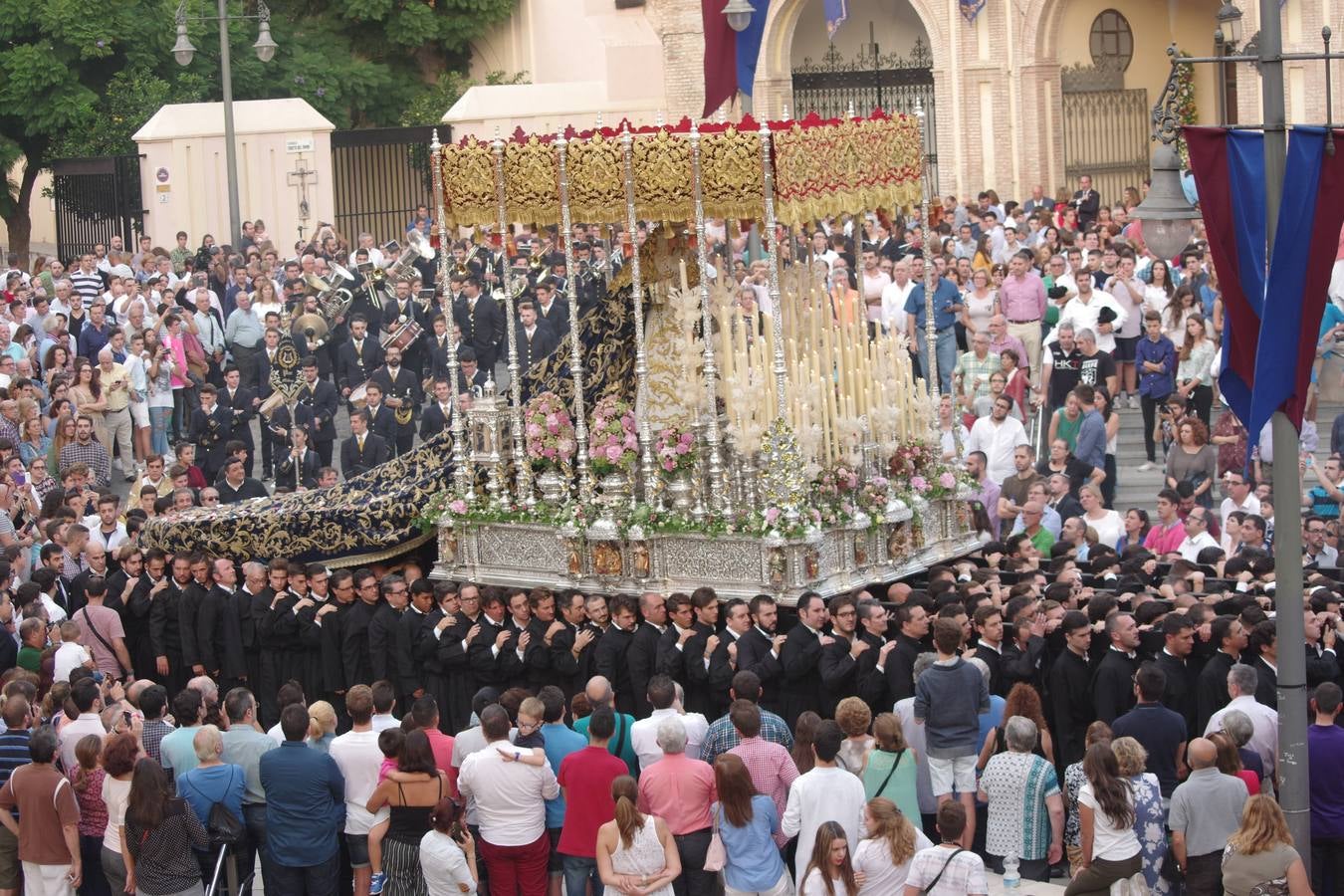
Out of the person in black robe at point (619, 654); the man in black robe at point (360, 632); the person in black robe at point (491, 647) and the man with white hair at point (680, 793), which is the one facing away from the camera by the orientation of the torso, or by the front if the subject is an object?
the man with white hair

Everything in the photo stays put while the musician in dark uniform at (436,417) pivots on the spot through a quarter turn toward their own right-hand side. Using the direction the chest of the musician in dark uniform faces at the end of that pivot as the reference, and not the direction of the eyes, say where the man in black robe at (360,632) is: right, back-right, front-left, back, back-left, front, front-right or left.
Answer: front-left

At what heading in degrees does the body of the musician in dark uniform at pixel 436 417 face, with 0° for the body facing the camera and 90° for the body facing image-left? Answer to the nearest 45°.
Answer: approximately 315°

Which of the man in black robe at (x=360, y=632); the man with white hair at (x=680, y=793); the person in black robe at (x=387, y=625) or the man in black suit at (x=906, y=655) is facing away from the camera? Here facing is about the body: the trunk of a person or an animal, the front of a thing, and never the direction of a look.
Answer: the man with white hair

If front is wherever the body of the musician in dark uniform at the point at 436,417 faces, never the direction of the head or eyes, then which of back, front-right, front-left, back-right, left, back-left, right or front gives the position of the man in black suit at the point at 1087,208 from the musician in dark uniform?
left

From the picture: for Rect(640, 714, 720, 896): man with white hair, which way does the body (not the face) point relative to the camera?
away from the camera

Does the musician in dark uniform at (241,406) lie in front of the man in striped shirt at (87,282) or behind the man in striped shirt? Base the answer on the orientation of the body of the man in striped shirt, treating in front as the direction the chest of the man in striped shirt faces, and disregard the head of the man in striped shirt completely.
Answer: in front

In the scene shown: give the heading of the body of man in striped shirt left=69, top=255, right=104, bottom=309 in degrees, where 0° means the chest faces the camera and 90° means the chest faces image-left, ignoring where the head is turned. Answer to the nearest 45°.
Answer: approximately 315°

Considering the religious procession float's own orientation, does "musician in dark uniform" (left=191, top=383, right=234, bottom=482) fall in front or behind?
behind
